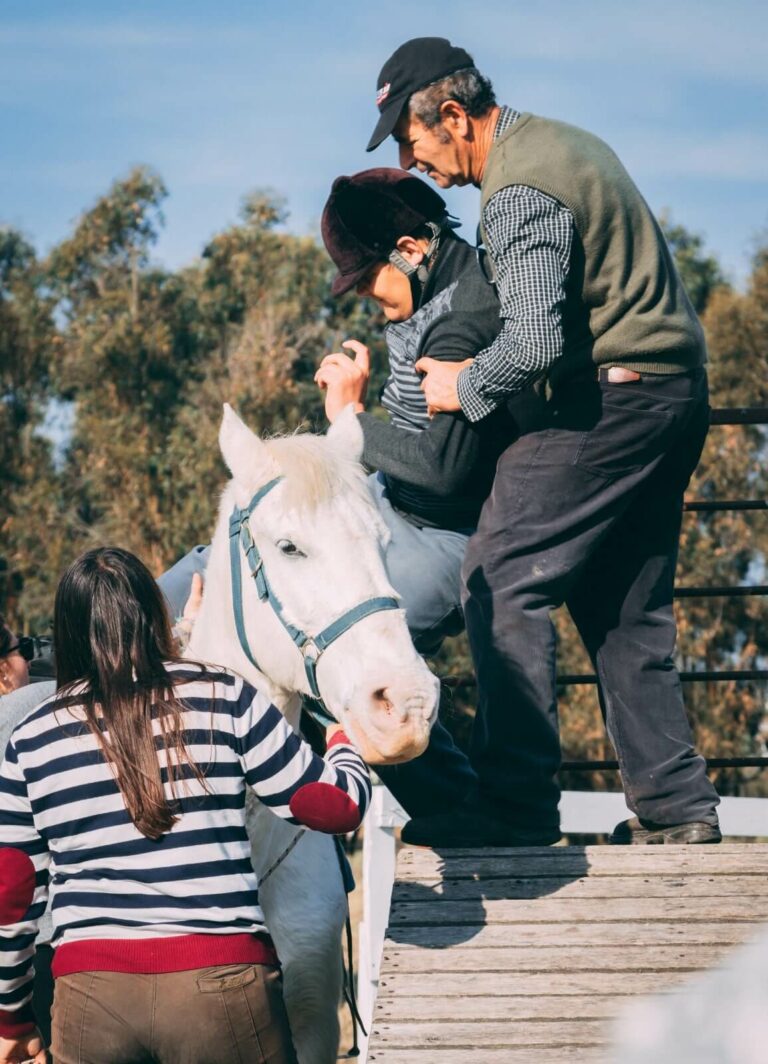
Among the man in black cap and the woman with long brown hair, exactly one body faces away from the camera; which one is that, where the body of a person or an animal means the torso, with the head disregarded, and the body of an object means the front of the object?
the woman with long brown hair

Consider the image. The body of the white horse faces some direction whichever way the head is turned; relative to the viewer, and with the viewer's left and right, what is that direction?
facing the viewer and to the right of the viewer

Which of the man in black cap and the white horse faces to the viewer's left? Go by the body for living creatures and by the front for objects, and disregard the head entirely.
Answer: the man in black cap

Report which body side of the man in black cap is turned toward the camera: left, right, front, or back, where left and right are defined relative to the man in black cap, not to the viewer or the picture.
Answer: left

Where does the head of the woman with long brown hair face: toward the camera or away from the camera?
away from the camera

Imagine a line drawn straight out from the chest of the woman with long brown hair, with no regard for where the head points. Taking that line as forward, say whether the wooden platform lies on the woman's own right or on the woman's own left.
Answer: on the woman's own right

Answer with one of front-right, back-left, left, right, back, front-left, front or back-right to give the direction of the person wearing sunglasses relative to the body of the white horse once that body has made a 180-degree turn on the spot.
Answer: left

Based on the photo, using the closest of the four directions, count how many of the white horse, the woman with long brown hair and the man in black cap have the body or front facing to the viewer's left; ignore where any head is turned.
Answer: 1

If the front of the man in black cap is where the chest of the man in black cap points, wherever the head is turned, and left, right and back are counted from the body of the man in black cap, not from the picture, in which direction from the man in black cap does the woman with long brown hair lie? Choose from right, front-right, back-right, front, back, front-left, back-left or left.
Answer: front-left

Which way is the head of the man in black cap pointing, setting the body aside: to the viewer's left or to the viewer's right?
to the viewer's left

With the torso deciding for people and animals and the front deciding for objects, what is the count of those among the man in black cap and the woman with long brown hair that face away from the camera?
1

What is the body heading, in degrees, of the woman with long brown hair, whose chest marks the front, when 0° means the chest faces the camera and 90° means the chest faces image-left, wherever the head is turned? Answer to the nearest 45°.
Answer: approximately 180°

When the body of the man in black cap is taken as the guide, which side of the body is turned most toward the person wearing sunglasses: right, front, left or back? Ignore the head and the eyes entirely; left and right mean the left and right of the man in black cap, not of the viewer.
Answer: front
